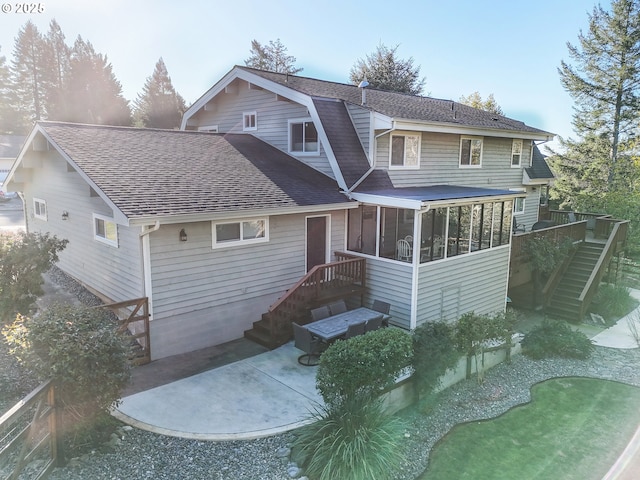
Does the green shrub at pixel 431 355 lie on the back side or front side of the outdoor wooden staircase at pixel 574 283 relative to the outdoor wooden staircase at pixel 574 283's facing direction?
on the front side

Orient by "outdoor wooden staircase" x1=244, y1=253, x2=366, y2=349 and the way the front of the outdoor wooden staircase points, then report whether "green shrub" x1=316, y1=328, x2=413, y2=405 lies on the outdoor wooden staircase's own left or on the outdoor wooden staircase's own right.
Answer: on the outdoor wooden staircase's own left

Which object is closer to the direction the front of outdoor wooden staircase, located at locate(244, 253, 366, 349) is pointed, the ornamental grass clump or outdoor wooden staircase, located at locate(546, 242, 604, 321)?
the ornamental grass clump

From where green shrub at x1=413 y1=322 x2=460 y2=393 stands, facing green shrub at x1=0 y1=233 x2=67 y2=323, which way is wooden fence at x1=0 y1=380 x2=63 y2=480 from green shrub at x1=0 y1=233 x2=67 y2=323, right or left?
left

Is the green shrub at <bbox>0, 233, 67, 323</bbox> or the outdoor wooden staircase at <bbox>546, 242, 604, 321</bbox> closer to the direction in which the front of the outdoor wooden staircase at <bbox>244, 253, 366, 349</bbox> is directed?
the green shrub

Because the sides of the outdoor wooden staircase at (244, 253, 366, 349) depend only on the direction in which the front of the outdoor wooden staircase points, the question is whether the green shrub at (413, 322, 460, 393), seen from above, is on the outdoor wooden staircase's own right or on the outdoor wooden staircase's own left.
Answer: on the outdoor wooden staircase's own left

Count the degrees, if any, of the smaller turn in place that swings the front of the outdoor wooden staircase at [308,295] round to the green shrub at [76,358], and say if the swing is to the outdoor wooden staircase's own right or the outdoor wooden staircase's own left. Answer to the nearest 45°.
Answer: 0° — it already faces it

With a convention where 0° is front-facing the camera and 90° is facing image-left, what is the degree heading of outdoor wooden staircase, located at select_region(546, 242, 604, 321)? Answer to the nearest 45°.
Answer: approximately 45°

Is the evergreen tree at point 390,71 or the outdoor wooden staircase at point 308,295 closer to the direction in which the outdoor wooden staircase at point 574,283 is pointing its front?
the outdoor wooden staircase

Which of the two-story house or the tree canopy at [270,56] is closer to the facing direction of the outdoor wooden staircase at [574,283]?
the two-story house

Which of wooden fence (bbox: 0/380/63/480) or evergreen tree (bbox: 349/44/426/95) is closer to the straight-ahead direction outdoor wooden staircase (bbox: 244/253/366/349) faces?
the wooden fence
